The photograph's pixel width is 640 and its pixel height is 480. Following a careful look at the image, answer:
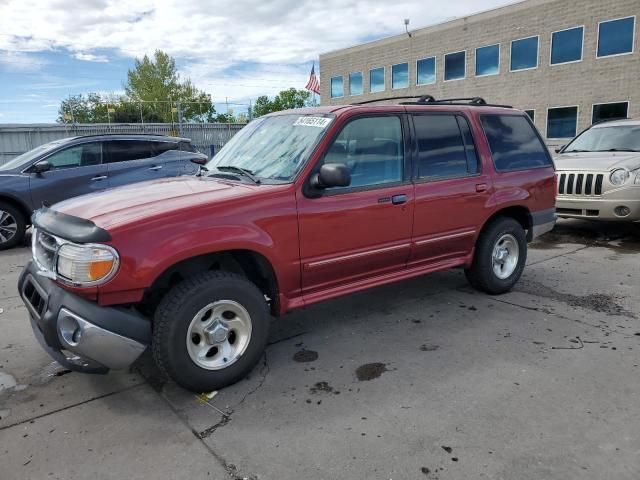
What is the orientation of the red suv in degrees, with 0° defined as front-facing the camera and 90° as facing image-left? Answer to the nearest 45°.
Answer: approximately 45°

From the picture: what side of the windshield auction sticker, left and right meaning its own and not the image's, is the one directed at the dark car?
right

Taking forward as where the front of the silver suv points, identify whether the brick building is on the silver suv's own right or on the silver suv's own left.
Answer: on the silver suv's own right

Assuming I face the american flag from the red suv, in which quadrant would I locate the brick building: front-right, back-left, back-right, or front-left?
front-right

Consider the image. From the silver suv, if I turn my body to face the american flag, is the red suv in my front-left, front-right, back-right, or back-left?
back-left

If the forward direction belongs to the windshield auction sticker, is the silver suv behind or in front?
behind

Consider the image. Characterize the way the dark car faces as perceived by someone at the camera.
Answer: facing the viewer and to the left of the viewer

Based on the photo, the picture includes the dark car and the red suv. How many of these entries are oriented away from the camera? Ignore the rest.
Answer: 0

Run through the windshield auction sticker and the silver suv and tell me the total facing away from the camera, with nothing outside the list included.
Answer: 0

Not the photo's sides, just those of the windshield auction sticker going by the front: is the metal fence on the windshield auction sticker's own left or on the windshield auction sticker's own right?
on the windshield auction sticker's own right

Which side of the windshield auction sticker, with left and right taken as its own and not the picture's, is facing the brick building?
back

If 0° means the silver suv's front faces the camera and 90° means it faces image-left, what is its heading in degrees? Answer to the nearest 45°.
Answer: approximately 45°

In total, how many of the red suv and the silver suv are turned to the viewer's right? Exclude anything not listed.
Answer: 0

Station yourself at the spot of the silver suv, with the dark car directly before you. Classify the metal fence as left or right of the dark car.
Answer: right

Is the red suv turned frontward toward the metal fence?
no

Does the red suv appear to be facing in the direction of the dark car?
no

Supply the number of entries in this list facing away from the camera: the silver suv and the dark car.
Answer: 0

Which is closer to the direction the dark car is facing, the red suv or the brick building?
the red suv

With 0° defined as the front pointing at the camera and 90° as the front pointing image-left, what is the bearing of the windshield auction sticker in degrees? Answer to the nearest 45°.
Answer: approximately 45°

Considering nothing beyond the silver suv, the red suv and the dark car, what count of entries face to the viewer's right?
0

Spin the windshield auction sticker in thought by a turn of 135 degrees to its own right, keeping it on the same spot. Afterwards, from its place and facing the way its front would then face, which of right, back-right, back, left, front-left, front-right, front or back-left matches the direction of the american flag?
front
